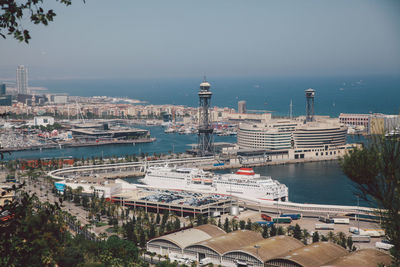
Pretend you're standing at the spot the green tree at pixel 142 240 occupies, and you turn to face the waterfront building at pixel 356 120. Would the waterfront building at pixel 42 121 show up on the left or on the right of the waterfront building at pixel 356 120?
left

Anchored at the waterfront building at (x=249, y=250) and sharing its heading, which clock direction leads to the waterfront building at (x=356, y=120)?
the waterfront building at (x=356, y=120) is roughly at 5 o'clock from the waterfront building at (x=249, y=250).

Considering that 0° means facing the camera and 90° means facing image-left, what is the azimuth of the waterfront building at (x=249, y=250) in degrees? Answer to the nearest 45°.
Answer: approximately 45°

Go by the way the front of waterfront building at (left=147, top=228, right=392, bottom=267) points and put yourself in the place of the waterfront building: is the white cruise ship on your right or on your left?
on your right
